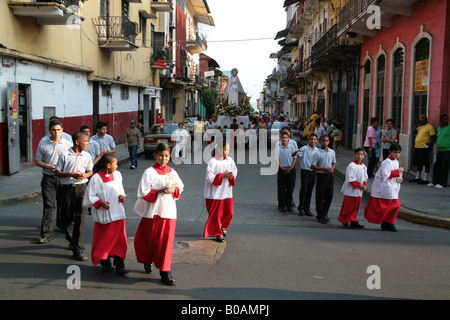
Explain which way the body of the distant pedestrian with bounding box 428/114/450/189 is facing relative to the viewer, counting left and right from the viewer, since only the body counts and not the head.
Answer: facing the viewer and to the left of the viewer

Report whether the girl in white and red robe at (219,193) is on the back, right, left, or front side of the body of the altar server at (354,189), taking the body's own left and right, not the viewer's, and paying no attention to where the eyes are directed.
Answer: right

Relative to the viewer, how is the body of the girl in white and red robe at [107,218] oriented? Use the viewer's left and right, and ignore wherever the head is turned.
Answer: facing the viewer and to the right of the viewer

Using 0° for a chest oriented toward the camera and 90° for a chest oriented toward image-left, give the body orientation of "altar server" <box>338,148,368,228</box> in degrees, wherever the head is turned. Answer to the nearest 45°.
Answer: approximately 315°

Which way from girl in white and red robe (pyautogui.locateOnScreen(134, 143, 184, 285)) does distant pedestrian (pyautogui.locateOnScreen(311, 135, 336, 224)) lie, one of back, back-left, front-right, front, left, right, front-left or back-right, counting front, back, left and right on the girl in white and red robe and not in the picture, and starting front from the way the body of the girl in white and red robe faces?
left

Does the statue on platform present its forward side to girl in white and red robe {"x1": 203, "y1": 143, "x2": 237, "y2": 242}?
yes

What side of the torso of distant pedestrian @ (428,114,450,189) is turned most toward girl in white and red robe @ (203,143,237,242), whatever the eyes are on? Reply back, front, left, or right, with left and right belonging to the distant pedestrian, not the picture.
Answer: front

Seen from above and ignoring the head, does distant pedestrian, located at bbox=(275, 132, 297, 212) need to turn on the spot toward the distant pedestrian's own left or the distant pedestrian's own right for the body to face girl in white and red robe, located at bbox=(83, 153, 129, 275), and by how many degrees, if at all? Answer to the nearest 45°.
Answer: approximately 45° to the distant pedestrian's own right

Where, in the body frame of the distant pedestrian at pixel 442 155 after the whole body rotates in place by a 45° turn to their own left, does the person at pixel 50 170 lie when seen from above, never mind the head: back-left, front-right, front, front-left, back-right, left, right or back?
front-right

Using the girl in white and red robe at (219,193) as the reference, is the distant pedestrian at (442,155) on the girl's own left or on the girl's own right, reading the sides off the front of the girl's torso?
on the girl's own left

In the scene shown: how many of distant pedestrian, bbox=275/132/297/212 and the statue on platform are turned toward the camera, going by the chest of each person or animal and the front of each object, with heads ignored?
2

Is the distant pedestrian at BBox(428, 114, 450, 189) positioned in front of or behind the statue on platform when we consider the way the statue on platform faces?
in front

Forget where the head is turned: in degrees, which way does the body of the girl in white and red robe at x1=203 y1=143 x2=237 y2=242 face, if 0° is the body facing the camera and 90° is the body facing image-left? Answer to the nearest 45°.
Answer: approximately 315°

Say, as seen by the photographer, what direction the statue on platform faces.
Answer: facing the viewer

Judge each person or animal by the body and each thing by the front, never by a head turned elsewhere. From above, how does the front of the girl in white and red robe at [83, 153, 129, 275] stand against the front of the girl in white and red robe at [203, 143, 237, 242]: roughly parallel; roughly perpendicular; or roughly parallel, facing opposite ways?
roughly parallel
